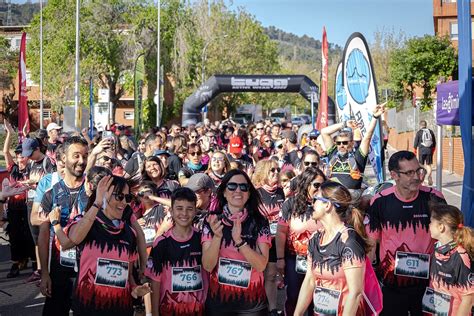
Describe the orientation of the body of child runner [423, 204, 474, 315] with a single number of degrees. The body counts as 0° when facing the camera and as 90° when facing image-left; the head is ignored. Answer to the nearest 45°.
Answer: approximately 45°

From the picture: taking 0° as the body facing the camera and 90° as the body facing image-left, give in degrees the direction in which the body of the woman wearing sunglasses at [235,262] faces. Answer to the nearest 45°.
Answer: approximately 0°

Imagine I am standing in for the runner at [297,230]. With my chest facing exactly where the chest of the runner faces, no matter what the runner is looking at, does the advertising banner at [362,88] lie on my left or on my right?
on my left

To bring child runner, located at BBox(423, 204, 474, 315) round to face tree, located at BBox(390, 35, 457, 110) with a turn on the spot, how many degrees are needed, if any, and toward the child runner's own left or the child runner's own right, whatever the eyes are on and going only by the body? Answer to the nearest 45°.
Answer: approximately 135° to the child runner's own right

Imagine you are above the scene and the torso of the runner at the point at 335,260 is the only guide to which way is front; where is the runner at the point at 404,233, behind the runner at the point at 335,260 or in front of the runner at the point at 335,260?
behind

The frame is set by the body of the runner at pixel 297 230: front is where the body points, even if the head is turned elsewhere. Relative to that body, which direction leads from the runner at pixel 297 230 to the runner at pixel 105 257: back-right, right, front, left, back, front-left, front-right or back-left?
right

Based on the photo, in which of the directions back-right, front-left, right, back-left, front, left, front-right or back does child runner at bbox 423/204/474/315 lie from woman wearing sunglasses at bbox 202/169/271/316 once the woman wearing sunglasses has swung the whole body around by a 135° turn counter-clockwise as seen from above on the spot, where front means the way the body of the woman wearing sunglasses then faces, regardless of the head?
front-right

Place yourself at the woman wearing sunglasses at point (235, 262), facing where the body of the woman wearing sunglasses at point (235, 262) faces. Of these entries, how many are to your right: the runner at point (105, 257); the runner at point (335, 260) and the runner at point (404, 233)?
1

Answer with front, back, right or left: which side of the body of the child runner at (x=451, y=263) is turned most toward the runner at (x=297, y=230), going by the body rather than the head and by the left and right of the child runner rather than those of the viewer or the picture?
right

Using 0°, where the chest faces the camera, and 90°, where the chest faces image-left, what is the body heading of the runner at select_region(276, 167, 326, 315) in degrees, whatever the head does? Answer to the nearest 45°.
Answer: approximately 315°
